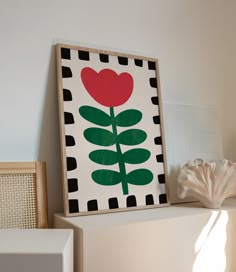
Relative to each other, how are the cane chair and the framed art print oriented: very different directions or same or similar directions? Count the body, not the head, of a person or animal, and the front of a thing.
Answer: same or similar directions

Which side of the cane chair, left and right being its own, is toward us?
front

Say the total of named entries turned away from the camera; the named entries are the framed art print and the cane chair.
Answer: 0

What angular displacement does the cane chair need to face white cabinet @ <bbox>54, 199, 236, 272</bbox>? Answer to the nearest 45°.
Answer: approximately 90° to its left

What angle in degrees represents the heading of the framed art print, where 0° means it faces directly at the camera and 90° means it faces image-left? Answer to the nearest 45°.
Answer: approximately 315°
